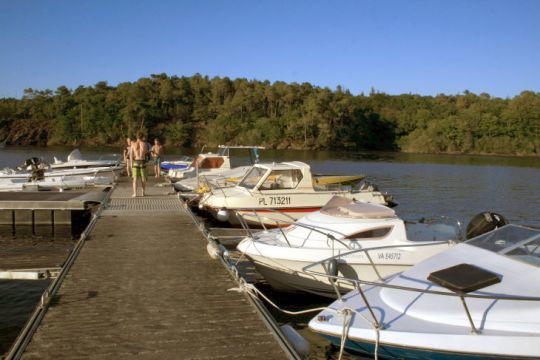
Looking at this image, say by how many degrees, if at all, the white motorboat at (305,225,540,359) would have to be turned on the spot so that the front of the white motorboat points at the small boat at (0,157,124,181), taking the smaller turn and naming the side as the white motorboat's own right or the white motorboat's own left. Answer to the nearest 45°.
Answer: approximately 90° to the white motorboat's own right

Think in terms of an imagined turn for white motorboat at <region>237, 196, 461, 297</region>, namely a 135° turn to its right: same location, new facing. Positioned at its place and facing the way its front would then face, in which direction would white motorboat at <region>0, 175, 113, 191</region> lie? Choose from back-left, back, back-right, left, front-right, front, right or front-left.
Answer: front-left

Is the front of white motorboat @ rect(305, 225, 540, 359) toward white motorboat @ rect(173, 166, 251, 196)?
no

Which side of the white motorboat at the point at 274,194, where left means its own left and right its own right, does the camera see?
left

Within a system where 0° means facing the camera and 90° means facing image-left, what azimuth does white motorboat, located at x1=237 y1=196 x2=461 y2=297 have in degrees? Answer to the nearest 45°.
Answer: approximately 45°

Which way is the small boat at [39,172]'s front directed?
to the viewer's right

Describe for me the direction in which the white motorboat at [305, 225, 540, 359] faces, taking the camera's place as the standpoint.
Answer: facing the viewer and to the left of the viewer

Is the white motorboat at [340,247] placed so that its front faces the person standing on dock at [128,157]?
no

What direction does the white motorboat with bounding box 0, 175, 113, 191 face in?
to the viewer's right

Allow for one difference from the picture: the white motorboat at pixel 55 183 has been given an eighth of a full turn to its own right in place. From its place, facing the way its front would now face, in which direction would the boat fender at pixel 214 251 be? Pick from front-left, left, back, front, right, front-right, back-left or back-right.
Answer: front-right

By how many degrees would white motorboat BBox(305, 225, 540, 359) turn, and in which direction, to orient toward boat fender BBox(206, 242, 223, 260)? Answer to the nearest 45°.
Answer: approximately 90° to its right

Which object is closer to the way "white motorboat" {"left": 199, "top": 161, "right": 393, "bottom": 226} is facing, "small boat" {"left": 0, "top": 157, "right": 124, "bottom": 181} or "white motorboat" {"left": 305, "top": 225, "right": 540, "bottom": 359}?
the small boat
